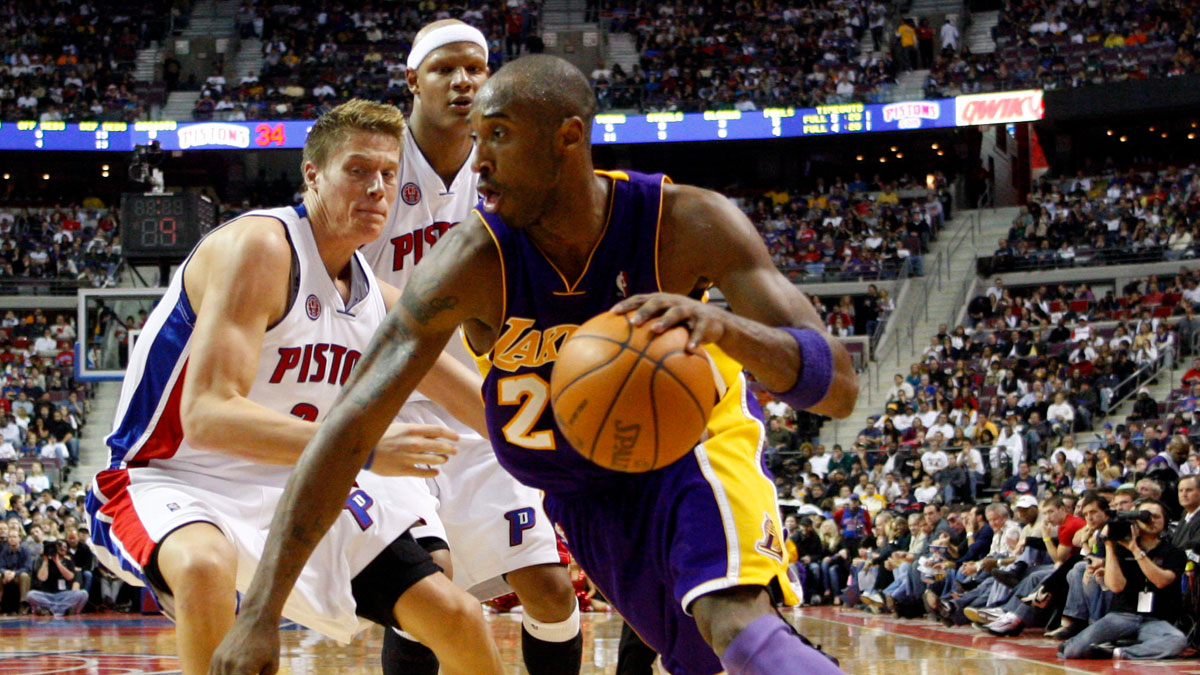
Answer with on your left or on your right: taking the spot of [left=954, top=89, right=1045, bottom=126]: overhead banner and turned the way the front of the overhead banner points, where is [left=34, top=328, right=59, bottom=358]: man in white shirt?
on your right

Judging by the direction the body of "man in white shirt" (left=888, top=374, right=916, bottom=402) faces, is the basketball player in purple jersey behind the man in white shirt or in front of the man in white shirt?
in front

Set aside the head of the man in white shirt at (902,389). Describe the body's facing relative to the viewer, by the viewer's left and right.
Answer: facing the viewer and to the left of the viewer

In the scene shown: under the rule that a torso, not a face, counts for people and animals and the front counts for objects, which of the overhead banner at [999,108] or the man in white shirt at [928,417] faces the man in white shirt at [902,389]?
the overhead banner

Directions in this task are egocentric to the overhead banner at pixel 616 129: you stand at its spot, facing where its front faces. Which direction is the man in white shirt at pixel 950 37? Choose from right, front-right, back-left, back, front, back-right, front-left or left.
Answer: left

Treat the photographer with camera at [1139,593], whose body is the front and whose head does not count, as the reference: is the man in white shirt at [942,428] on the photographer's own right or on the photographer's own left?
on the photographer's own right

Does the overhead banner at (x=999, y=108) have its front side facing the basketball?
yes

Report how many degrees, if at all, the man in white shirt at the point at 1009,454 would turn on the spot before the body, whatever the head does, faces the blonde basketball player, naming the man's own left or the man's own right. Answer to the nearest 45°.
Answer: approximately 45° to the man's own left

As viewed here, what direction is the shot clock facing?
toward the camera

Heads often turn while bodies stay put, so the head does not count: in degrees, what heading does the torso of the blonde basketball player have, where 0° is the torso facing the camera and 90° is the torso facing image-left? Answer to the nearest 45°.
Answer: approximately 315°

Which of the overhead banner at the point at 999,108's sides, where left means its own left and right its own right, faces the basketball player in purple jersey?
front

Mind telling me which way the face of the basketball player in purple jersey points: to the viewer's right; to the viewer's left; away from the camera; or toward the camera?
to the viewer's left

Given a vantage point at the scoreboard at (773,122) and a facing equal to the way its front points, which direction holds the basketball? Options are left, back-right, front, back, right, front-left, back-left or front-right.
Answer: front

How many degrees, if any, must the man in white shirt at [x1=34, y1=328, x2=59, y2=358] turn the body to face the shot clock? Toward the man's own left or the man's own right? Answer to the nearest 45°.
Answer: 0° — they already face it

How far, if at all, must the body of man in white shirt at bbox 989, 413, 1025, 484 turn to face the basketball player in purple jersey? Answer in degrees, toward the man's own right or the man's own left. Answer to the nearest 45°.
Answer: approximately 45° to the man's own left

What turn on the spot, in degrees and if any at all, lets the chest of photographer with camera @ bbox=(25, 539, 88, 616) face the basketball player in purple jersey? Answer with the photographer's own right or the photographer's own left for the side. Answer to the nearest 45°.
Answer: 0° — they already face them

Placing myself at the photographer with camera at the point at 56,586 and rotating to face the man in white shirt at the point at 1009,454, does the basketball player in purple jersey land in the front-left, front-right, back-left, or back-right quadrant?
front-right

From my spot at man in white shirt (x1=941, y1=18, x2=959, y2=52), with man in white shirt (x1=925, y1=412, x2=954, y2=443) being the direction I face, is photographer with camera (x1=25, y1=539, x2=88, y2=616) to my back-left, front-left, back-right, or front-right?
front-right

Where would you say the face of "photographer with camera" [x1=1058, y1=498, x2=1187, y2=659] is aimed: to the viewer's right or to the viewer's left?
to the viewer's left

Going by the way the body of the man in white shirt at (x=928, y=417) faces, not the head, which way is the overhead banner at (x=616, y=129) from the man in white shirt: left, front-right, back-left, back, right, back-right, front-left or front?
right
